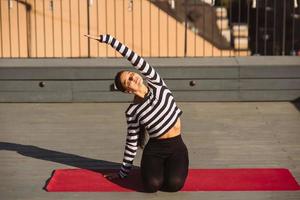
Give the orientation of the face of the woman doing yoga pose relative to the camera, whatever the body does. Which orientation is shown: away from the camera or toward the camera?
toward the camera

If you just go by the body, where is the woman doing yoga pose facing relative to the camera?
toward the camera
